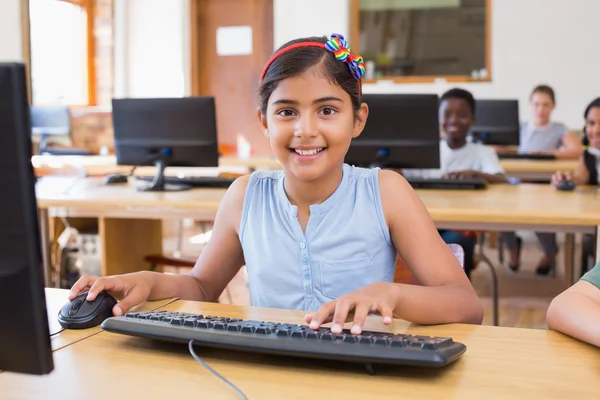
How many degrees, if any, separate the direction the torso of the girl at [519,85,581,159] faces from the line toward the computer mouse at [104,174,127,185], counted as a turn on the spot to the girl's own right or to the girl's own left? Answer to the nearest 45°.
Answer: approximately 45° to the girl's own right

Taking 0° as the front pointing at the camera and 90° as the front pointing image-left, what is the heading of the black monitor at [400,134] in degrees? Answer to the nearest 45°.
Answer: approximately 180°

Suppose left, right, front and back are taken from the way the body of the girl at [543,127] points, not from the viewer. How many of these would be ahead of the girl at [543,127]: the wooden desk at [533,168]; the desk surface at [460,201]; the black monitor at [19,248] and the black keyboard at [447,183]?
4

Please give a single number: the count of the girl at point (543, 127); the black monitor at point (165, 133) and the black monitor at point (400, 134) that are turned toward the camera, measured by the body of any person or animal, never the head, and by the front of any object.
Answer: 1

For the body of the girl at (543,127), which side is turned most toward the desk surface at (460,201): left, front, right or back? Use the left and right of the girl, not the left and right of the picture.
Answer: front

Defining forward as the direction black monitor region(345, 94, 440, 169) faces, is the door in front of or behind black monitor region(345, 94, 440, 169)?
in front

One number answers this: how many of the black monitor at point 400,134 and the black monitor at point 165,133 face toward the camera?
0

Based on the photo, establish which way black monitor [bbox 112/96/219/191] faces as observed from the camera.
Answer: facing away from the viewer

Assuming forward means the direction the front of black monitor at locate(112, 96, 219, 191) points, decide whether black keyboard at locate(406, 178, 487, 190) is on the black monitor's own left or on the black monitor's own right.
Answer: on the black monitor's own right

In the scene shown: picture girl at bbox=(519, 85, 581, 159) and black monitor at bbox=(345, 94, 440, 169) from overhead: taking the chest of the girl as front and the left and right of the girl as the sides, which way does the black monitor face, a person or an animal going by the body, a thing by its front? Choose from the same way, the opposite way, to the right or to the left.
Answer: the opposite way
